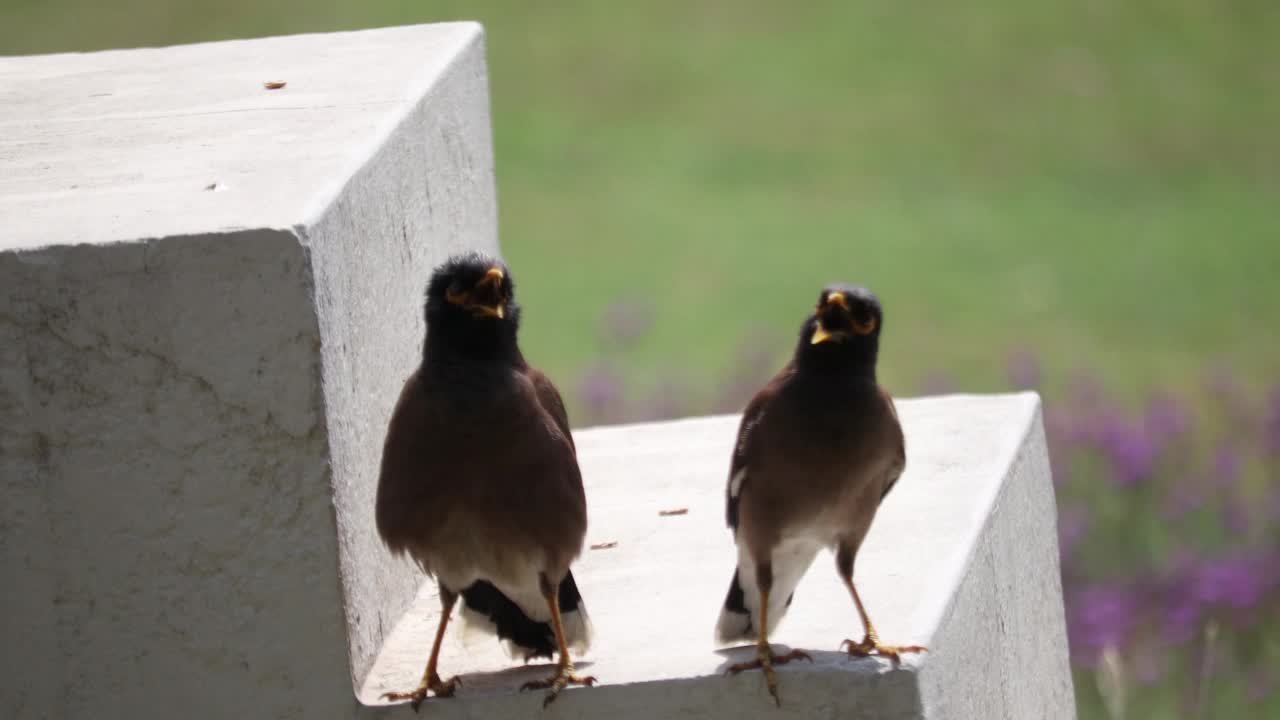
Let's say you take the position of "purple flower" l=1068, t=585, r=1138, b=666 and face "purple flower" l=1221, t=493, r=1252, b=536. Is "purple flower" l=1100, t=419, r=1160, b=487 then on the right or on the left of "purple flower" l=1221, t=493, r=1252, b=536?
left

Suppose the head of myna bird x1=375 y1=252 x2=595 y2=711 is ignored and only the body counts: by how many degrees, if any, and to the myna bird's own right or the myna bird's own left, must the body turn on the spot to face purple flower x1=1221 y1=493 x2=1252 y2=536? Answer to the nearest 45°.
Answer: approximately 135° to the myna bird's own left

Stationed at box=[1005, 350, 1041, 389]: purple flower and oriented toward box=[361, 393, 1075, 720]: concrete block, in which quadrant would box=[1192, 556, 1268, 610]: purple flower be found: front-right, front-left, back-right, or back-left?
front-left

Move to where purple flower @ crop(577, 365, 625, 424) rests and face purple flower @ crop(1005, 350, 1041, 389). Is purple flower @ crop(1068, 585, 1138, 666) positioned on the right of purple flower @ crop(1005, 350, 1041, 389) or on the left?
right

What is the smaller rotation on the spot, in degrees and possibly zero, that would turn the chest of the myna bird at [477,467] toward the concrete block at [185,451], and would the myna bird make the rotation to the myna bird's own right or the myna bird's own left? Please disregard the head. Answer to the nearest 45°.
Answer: approximately 90° to the myna bird's own right

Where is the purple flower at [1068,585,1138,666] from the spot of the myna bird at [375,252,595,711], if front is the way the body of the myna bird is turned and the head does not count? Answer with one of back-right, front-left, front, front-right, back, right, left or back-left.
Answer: back-left

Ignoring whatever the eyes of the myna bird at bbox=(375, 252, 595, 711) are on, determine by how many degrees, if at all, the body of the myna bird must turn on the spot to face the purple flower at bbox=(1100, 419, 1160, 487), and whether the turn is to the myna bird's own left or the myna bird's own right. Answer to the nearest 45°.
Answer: approximately 135° to the myna bird's own left

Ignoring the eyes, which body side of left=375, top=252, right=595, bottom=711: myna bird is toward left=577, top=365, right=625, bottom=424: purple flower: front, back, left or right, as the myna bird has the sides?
back

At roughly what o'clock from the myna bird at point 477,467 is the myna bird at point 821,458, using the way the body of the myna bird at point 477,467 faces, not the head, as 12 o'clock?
the myna bird at point 821,458 is roughly at 9 o'clock from the myna bird at point 477,467.

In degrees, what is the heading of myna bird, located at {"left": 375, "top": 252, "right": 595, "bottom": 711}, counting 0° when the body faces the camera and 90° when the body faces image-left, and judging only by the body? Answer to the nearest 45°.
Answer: approximately 0°

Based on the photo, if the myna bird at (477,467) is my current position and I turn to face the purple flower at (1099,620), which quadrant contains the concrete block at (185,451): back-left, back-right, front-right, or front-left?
back-left
